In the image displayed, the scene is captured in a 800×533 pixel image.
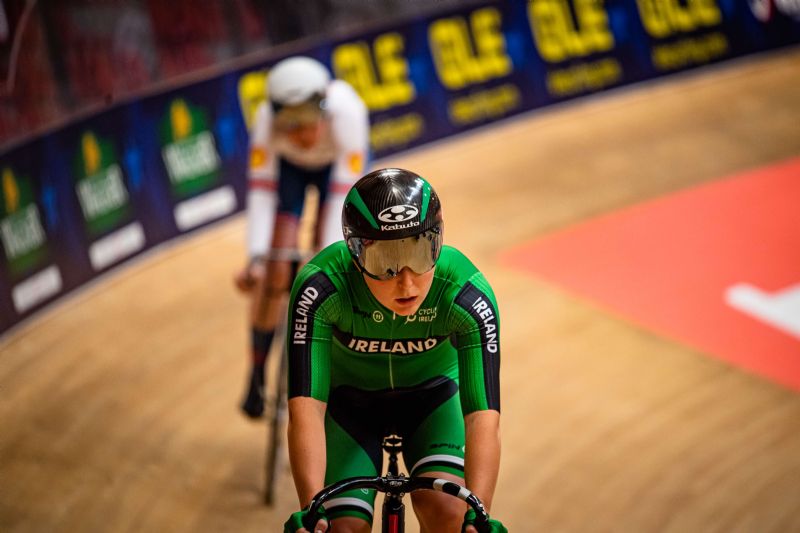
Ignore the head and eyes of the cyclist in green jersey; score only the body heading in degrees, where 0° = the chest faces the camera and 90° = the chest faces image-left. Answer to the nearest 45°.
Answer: approximately 0°

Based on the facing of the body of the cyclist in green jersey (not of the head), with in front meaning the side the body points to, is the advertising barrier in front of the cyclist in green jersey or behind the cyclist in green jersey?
behind
